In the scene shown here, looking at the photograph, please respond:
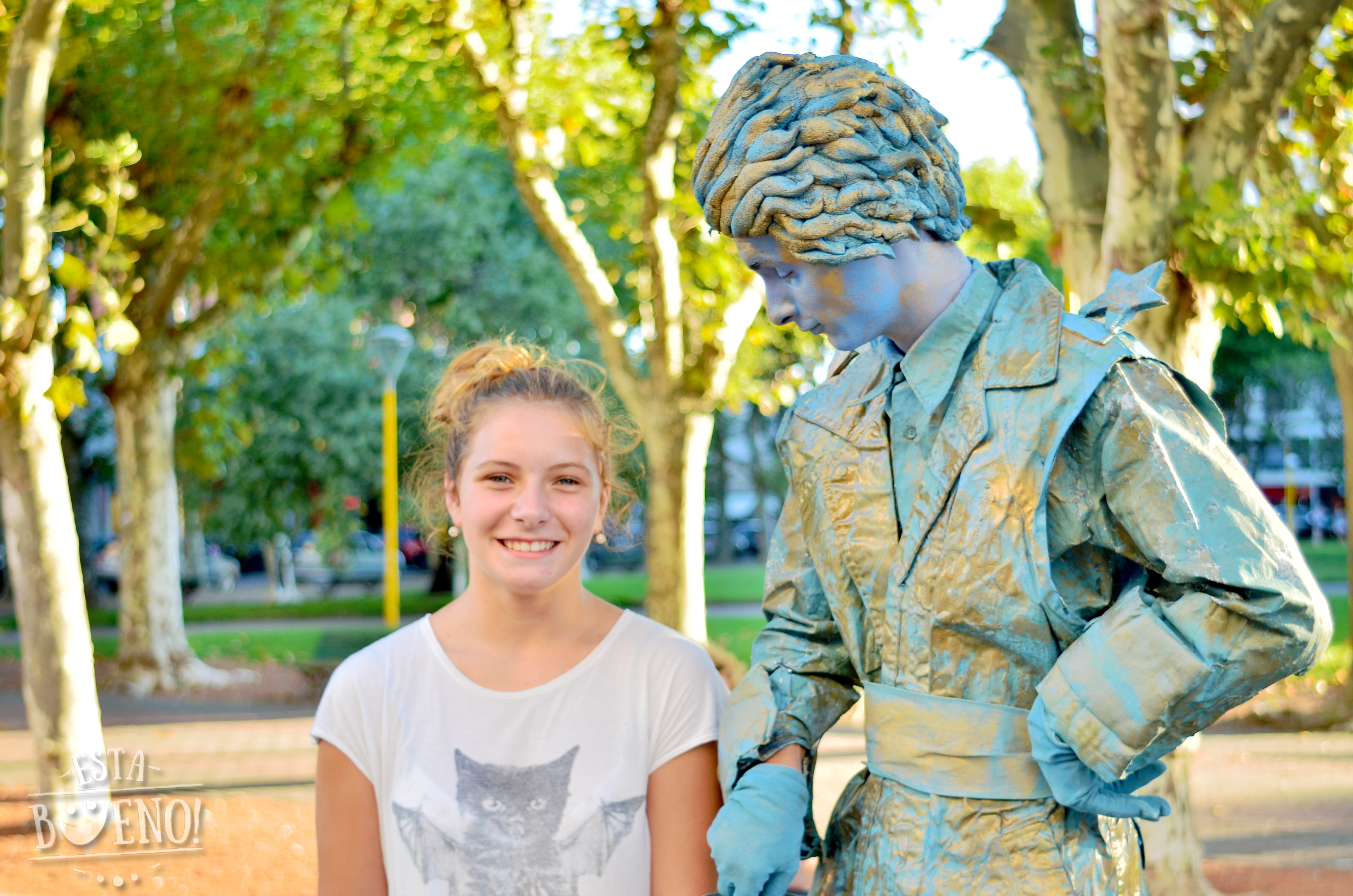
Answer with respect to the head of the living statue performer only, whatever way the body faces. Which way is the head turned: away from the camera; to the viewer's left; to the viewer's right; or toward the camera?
to the viewer's left

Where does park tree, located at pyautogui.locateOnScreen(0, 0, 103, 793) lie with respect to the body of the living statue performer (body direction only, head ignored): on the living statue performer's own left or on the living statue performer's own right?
on the living statue performer's own right

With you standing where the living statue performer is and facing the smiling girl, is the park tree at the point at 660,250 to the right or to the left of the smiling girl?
right

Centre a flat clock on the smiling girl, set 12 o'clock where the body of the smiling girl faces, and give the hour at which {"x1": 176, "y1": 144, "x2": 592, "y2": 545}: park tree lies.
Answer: The park tree is roughly at 6 o'clock from the smiling girl.

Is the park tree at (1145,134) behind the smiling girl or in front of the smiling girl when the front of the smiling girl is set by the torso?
behind

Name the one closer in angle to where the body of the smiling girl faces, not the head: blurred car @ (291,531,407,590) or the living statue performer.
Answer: the living statue performer

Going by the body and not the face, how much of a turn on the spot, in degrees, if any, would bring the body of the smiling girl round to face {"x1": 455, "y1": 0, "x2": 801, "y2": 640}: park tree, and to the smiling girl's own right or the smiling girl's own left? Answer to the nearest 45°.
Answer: approximately 180°

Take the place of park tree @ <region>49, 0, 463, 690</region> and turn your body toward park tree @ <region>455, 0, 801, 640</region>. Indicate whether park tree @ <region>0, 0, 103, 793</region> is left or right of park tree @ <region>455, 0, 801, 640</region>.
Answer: right

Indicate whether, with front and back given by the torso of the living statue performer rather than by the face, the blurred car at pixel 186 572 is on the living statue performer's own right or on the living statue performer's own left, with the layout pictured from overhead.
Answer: on the living statue performer's own right

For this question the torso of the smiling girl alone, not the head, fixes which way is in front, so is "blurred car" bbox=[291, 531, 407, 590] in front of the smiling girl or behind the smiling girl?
behind

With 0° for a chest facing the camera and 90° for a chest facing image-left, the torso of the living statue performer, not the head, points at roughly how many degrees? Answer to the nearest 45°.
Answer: approximately 45°

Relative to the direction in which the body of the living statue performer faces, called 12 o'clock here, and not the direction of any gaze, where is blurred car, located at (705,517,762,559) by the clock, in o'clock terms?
The blurred car is roughly at 4 o'clock from the living statue performer.

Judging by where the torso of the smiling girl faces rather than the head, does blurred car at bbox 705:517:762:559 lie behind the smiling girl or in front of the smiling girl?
behind

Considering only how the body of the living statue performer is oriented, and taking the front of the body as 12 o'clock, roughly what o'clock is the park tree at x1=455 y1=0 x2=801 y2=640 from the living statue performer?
The park tree is roughly at 4 o'clock from the living statue performer.

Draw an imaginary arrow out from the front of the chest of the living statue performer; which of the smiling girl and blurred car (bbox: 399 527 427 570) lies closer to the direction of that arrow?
the smiling girl

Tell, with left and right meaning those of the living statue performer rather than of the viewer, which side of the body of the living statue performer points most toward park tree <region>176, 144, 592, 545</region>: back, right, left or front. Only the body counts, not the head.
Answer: right

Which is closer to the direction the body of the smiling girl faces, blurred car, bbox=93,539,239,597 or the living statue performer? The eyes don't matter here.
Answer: the living statue performer

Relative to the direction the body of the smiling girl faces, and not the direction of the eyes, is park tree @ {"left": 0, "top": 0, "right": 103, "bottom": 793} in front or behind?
behind
